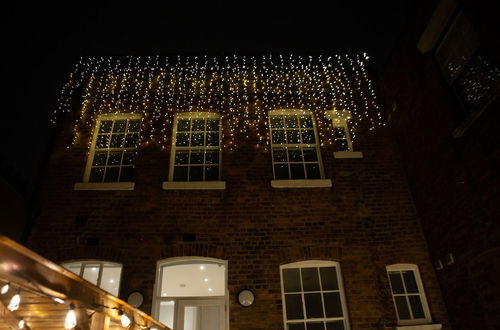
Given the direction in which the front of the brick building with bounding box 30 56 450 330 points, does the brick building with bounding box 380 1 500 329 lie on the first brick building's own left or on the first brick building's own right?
on the first brick building's own left

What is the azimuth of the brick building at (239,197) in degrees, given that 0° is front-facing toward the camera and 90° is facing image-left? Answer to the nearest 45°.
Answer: approximately 0°

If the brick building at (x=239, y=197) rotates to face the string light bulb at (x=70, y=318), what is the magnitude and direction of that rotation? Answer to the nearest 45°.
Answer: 0° — it already faces it

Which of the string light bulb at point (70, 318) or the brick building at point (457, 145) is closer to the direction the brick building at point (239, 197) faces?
the string light bulb

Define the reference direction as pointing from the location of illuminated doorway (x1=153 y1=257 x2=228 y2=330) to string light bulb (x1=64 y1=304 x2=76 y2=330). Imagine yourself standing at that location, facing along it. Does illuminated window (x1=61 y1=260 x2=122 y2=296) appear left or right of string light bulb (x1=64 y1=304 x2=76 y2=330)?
right
